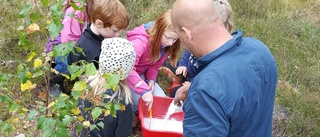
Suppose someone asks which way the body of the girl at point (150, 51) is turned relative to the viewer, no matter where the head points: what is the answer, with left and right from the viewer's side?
facing the viewer and to the right of the viewer

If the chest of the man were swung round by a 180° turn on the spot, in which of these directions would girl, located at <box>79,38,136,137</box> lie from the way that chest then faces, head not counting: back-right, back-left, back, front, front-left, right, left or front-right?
back

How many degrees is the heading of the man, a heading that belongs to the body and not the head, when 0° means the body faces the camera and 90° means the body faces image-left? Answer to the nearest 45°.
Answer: approximately 135°

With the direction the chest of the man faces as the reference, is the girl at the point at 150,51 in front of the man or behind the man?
in front

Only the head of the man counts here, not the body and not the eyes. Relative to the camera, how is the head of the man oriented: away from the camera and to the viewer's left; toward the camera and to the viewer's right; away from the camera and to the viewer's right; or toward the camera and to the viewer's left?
away from the camera and to the viewer's left

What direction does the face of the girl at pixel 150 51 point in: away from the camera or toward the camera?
toward the camera

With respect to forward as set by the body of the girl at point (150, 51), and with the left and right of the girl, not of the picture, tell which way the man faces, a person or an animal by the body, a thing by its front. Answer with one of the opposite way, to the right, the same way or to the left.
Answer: the opposite way

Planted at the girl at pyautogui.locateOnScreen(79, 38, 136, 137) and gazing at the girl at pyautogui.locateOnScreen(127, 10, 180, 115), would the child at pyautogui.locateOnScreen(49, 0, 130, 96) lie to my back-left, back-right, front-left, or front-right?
front-left

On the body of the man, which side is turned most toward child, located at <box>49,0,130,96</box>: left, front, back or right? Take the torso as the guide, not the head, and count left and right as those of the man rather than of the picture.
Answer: front
